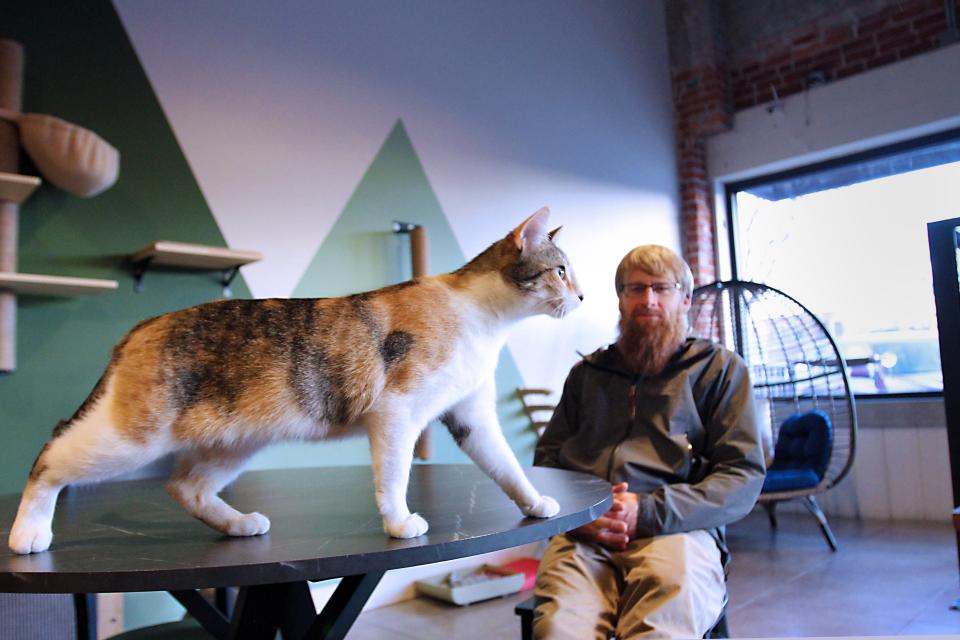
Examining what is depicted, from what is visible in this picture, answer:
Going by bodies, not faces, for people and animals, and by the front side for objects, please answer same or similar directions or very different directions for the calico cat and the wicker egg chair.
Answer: very different directions

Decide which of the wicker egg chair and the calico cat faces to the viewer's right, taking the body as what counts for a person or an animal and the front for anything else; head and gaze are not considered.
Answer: the calico cat

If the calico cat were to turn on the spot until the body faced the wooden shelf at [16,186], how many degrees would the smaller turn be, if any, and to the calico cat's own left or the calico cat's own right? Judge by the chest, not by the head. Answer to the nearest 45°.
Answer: approximately 135° to the calico cat's own left

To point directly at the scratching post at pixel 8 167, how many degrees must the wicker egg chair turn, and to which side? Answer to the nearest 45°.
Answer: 0° — it already faces it

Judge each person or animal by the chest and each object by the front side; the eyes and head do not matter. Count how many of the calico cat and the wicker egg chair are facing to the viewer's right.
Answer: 1

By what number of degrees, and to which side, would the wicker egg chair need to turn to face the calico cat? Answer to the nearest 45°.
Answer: approximately 45° to its left

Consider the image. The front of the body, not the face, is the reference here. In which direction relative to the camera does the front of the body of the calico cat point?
to the viewer's right
